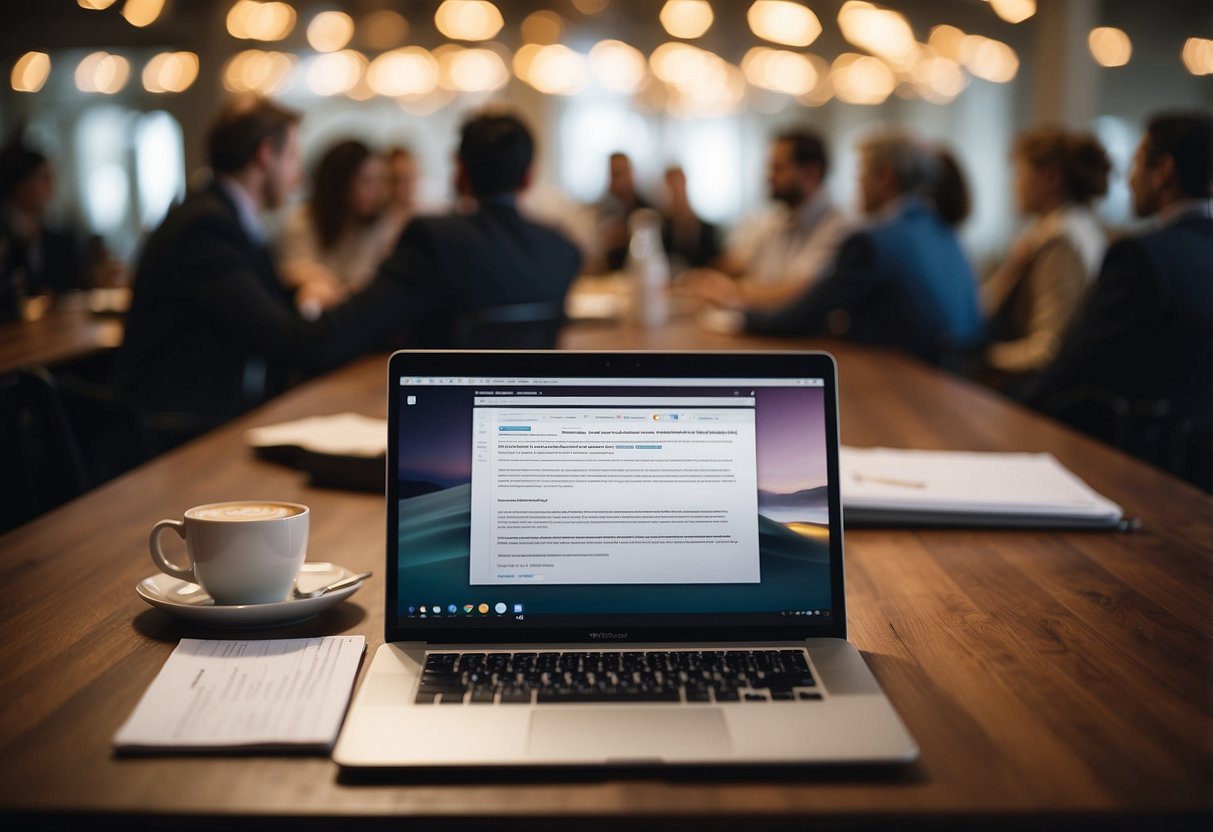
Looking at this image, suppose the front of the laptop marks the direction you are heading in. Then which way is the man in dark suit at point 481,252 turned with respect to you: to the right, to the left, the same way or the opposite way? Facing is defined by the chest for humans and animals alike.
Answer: the opposite way

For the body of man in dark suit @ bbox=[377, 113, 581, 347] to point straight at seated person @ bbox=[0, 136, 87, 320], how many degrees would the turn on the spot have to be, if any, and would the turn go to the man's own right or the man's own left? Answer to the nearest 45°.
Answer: approximately 45° to the man's own left

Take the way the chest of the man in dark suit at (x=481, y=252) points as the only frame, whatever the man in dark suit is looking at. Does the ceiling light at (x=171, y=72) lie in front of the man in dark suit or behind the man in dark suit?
in front

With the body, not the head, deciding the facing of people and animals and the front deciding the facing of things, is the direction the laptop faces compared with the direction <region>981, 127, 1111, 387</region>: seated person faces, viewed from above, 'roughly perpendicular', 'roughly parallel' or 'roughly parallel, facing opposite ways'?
roughly perpendicular

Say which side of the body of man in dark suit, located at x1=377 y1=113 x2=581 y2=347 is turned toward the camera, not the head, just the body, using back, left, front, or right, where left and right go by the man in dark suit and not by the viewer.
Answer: back

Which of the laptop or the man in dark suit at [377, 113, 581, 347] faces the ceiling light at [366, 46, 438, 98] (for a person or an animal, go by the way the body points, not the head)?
the man in dark suit

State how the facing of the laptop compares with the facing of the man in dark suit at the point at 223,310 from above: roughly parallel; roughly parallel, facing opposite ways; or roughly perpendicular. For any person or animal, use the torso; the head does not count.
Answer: roughly perpendicular

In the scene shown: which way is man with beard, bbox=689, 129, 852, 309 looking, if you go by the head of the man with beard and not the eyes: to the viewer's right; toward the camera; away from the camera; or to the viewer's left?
to the viewer's left

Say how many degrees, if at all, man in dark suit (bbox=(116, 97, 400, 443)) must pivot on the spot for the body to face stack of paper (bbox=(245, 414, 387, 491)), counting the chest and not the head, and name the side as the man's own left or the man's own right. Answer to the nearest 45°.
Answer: approximately 90° to the man's own right

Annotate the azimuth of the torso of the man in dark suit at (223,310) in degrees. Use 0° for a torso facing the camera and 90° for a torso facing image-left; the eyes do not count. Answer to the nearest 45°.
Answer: approximately 270°

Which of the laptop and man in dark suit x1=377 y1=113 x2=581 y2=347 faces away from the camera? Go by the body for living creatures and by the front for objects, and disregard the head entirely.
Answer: the man in dark suit

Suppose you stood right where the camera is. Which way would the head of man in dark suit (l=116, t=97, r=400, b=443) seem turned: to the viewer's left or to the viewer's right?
to the viewer's right

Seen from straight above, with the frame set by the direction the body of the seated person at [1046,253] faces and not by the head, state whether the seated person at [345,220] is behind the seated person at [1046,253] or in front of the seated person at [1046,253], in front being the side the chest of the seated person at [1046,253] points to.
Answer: in front

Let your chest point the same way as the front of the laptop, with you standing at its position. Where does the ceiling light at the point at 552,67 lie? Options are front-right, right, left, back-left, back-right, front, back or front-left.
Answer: back

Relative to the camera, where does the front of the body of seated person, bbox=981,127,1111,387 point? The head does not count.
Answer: to the viewer's left

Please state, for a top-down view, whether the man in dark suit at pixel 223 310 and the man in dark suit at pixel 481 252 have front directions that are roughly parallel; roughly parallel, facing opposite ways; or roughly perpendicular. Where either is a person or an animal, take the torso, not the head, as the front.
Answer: roughly perpendicular

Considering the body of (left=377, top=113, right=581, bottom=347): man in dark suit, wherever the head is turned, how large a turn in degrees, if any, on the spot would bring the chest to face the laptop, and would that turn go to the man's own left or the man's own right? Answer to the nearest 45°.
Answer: approximately 180°
